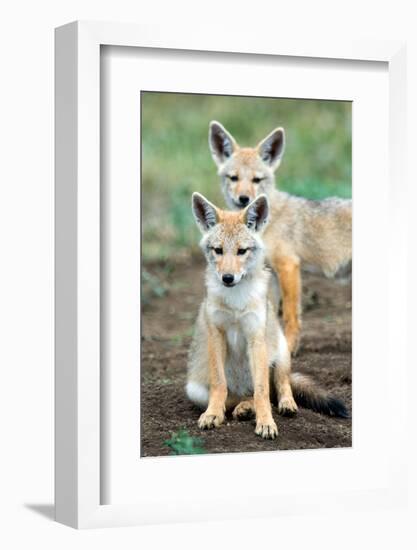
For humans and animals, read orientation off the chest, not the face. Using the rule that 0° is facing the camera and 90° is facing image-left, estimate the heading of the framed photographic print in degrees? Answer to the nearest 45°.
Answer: approximately 315°
